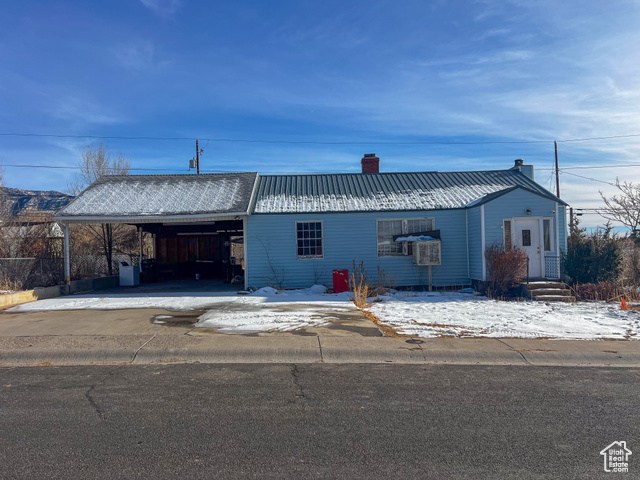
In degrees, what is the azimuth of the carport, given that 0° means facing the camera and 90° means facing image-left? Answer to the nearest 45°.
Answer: approximately 0°

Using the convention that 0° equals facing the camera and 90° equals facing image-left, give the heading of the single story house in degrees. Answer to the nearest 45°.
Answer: approximately 0°

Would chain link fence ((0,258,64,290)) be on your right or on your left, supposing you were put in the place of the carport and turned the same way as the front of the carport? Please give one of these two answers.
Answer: on your right

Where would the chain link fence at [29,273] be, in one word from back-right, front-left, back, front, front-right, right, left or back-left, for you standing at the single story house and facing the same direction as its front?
right

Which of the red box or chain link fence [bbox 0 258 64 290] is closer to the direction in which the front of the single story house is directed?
the red box

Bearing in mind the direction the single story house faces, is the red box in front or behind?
in front

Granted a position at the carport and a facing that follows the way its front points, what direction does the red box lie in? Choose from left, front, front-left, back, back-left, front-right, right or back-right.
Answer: front-left
